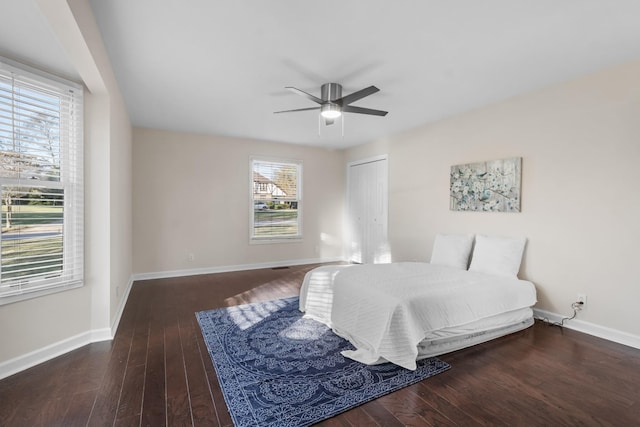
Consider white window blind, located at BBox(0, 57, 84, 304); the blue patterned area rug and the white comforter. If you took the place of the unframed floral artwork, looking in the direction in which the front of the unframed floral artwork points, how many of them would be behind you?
0

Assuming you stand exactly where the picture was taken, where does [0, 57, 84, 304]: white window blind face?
facing the viewer and to the right of the viewer

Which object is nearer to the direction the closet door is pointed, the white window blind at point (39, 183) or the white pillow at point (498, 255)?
the white window blind

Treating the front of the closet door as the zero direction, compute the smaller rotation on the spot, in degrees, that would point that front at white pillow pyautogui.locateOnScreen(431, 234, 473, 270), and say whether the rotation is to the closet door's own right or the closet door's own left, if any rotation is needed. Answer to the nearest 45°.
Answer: approximately 90° to the closet door's own left

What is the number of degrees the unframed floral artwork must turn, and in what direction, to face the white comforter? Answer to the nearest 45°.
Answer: approximately 45° to its left

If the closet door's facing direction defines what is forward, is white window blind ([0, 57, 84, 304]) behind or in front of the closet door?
in front

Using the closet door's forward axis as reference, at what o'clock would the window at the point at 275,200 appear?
The window is roughly at 1 o'clock from the closet door.

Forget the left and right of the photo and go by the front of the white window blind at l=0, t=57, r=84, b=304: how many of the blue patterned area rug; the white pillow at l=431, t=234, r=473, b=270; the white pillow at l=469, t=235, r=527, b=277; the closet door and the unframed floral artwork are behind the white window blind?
0

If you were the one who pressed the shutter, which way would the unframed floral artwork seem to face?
facing the viewer and to the left of the viewer

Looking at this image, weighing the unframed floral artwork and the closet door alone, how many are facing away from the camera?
0

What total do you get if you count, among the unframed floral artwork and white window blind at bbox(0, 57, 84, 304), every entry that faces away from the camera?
0

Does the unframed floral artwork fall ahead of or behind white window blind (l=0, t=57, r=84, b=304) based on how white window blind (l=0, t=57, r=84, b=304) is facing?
ahead

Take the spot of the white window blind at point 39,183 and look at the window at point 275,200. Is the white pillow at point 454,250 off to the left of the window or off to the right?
right

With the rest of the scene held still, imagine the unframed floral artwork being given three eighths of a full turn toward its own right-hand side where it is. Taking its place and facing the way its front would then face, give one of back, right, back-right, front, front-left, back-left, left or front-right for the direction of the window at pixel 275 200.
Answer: left

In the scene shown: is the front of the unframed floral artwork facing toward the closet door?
no

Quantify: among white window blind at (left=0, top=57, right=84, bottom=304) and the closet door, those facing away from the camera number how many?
0

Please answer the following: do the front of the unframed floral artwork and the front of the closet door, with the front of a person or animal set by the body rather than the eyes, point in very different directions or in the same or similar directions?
same or similar directions

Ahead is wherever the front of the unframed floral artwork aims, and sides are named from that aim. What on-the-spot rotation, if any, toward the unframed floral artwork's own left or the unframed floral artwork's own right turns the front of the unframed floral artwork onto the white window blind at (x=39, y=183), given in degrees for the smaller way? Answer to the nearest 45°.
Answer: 0° — it already faces it

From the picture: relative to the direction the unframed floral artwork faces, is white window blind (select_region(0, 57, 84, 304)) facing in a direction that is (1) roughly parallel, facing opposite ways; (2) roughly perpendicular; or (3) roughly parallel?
roughly parallel, facing opposite ways

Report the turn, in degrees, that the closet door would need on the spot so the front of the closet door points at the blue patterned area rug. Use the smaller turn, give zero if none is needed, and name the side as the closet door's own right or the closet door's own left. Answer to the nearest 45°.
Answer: approximately 45° to the closet door's own left

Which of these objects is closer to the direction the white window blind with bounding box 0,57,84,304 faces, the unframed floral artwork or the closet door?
the unframed floral artwork

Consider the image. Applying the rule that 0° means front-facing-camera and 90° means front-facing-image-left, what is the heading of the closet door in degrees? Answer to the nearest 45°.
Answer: approximately 45°
